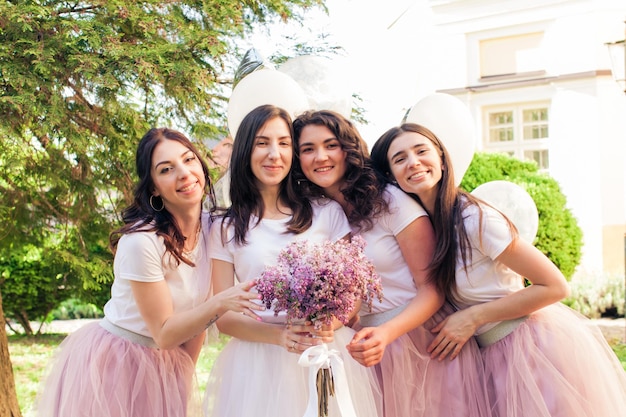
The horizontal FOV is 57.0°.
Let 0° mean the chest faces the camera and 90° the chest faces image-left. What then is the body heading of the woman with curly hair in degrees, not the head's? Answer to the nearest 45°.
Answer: approximately 45°

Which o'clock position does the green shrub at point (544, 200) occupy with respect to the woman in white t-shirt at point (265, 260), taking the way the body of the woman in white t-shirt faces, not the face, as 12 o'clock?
The green shrub is roughly at 7 o'clock from the woman in white t-shirt.

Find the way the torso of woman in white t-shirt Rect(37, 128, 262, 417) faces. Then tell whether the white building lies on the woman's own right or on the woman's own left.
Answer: on the woman's own left

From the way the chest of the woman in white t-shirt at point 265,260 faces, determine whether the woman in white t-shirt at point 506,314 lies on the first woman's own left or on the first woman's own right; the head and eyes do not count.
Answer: on the first woman's own left

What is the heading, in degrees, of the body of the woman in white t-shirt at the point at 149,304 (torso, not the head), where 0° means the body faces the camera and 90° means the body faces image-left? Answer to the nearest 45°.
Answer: approximately 315°

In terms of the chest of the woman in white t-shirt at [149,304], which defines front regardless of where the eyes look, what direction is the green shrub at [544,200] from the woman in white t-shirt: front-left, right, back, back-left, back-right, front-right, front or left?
left

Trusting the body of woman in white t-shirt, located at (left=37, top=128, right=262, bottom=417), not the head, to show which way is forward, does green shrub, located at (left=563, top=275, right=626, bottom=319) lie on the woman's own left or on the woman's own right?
on the woman's own left

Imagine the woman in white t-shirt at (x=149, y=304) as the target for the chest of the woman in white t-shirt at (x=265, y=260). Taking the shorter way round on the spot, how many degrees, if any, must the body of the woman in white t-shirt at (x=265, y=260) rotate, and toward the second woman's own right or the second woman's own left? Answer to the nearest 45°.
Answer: approximately 90° to the second woman's own right

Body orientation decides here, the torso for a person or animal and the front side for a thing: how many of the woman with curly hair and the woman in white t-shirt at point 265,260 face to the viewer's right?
0

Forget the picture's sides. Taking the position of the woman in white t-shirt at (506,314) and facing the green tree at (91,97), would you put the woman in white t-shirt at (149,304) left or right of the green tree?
left
